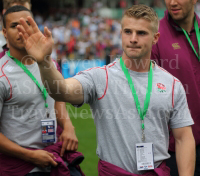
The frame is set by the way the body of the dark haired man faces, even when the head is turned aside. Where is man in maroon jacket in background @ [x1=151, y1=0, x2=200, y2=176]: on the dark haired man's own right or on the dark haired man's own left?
on the dark haired man's own left

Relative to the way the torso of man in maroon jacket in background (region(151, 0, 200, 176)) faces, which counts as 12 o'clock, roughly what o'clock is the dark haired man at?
The dark haired man is roughly at 2 o'clock from the man in maroon jacket in background.

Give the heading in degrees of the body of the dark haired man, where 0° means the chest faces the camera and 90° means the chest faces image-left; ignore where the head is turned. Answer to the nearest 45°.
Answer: approximately 315°

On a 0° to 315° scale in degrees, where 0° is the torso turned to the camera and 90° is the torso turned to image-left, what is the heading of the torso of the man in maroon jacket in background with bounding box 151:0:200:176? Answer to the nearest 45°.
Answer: approximately 0°
